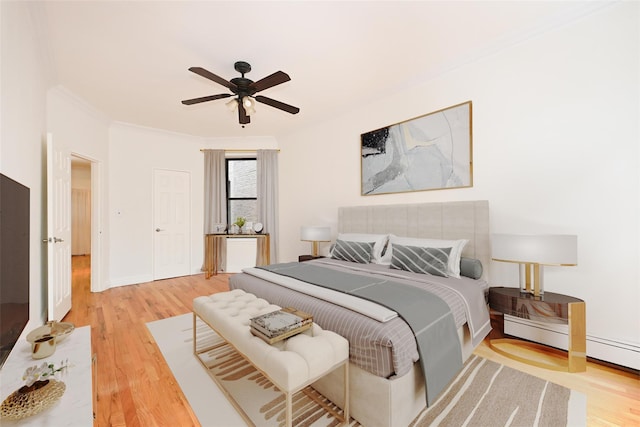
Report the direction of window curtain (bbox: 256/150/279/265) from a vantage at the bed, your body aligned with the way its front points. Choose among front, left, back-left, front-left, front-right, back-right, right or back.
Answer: right

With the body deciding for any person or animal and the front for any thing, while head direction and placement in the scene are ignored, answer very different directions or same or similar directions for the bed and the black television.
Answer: very different directions

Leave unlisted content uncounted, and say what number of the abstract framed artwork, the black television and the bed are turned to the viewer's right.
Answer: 1

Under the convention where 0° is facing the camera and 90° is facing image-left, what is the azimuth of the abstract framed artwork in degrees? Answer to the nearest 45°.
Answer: approximately 45°

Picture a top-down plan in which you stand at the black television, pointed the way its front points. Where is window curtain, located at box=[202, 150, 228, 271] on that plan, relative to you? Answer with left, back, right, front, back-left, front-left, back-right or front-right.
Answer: front-left

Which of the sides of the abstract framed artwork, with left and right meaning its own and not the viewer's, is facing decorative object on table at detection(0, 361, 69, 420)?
front

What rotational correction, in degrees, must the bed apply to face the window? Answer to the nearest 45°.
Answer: approximately 90° to its right

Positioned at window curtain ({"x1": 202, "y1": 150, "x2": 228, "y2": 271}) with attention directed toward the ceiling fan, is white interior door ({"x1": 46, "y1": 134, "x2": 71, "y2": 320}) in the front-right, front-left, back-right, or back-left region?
front-right

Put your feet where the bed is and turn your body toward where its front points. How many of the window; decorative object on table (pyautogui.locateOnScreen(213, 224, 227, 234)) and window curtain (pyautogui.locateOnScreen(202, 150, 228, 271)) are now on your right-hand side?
3

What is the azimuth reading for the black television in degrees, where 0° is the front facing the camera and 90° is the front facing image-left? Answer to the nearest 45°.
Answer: approximately 270°

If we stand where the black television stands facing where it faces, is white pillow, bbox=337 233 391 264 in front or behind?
in front

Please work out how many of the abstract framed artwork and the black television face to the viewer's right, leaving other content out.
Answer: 1

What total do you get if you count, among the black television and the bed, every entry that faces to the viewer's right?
1

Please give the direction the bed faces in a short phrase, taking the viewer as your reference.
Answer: facing the viewer and to the left of the viewer
